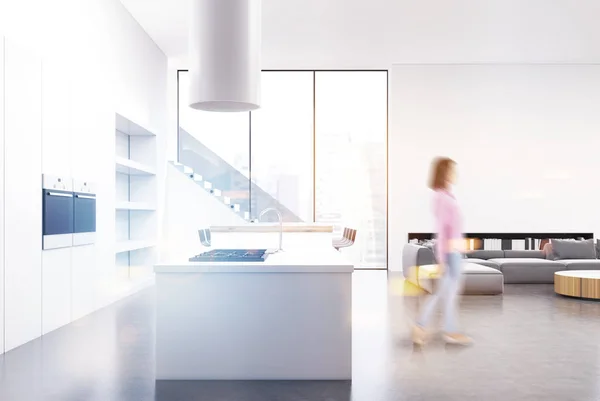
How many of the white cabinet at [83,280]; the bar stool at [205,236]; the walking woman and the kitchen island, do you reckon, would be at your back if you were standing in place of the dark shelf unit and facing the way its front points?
0

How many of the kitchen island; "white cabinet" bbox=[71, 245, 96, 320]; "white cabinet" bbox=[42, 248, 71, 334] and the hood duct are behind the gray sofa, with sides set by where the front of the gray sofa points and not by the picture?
0

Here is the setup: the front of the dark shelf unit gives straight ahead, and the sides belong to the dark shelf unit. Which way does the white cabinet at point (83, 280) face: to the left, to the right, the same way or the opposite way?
to the left

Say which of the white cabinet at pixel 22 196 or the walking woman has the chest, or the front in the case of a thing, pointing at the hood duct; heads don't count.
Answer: the white cabinet

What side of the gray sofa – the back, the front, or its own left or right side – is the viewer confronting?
front

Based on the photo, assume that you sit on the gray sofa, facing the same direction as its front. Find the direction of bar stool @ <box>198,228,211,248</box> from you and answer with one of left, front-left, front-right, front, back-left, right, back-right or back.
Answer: front-right

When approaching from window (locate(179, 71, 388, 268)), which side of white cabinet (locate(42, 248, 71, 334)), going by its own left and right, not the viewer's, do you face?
left

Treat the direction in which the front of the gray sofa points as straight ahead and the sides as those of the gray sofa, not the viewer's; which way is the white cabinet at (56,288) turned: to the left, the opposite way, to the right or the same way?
to the left

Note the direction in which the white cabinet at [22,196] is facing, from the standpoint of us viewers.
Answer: facing the viewer and to the right of the viewer

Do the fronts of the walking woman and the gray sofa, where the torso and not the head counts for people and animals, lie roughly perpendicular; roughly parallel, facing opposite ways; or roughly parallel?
roughly perpendicular

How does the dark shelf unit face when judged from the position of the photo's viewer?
facing the viewer

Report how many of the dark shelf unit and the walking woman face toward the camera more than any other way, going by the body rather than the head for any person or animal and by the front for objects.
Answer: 1

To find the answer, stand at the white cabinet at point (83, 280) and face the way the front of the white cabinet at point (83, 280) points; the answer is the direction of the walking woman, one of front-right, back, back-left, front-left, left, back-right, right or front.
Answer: front

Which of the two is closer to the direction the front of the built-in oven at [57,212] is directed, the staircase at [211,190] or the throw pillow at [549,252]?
the throw pillow

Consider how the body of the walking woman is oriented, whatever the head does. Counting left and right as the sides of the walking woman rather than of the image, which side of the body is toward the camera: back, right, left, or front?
right
